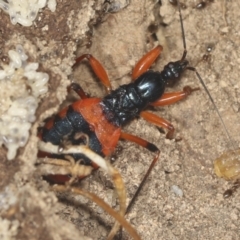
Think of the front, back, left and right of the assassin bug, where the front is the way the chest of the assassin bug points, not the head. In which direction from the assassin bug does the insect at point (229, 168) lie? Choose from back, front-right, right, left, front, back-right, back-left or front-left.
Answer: front-right

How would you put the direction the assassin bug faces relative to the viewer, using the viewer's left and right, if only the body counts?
facing away from the viewer and to the right of the viewer
